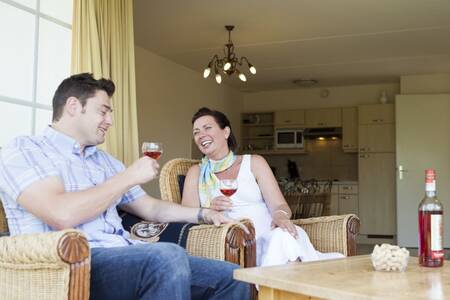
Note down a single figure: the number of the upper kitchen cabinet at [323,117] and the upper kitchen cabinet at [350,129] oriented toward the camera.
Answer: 2

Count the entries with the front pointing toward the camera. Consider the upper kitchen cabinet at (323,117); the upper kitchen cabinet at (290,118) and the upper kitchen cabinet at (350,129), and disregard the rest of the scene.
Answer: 3

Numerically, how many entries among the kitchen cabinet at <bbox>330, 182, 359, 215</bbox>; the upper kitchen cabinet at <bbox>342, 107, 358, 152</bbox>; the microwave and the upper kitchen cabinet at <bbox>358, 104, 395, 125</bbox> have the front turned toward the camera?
4

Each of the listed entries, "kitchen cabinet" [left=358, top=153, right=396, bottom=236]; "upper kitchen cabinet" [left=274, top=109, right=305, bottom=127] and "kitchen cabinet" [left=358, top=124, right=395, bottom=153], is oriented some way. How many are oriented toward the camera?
3

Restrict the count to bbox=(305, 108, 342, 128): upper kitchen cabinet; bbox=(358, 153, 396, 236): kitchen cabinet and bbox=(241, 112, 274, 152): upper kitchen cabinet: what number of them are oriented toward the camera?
3

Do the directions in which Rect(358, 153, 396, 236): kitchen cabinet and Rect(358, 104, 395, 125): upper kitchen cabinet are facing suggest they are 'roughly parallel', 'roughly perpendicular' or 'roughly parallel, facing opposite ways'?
roughly parallel

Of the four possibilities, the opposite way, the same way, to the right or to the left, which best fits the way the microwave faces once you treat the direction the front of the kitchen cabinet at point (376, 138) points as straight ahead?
the same way

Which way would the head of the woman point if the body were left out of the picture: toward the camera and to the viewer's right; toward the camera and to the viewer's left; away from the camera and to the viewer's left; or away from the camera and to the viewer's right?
toward the camera and to the viewer's left

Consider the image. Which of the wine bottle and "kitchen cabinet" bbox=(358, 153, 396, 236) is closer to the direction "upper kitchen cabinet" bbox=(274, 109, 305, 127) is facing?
the wine bottle

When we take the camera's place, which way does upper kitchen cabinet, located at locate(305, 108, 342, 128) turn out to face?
facing the viewer

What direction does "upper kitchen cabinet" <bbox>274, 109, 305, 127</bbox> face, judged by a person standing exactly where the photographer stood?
facing the viewer

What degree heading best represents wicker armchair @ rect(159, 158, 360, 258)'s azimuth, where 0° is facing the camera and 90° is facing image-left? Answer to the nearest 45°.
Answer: approximately 315°

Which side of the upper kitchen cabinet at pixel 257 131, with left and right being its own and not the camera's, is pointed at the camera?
front

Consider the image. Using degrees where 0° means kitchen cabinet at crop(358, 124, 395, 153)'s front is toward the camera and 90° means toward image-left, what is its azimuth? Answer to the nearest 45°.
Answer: approximately 0°

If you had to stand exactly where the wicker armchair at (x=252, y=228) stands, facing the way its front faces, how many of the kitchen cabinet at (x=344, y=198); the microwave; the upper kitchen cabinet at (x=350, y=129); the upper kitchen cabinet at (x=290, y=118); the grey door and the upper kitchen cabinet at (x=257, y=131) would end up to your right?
0

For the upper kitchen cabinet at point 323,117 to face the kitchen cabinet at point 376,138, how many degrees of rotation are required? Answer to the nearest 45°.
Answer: approximately 90° to its left

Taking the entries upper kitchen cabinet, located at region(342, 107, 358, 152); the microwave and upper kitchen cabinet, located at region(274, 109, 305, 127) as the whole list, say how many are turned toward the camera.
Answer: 3

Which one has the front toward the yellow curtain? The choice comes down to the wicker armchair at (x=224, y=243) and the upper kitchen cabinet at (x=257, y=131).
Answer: the upper kitchen cabinet

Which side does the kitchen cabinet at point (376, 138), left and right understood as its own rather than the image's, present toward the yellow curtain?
front
